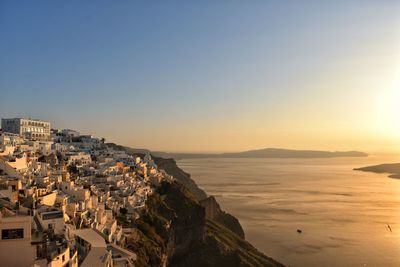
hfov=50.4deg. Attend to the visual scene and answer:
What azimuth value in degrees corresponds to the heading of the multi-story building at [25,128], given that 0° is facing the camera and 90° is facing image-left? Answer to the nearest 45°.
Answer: approximately 315°
